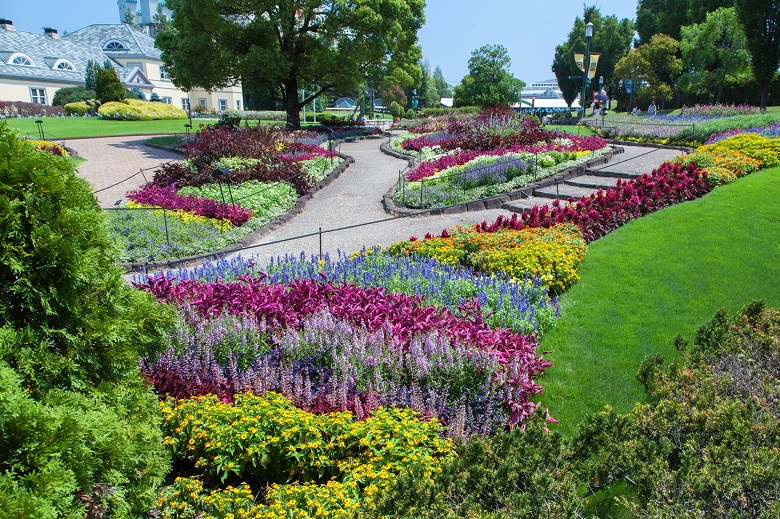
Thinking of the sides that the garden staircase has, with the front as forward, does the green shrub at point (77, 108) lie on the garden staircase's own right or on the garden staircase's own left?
on the garden staircase's own right

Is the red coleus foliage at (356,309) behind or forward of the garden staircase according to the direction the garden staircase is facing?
forward

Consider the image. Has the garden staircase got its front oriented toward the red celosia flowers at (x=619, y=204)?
no

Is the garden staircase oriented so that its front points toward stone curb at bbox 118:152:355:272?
yes

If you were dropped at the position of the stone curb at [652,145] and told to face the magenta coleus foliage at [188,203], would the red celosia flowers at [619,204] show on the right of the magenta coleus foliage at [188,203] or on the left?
left

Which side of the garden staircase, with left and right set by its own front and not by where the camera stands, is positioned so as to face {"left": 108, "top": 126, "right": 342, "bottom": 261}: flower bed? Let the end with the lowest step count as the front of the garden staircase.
front

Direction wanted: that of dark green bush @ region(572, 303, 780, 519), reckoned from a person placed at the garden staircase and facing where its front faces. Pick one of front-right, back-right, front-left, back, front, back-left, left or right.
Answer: front-left

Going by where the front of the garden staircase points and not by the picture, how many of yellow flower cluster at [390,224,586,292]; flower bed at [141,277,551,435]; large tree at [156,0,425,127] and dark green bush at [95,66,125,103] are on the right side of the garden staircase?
2

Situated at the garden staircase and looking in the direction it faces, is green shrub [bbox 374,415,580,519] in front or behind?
in front

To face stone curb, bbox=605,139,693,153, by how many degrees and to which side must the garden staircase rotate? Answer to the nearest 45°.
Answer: approximately 135° to its right

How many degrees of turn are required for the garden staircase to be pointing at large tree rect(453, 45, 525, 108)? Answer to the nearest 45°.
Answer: approximately 135° to its right

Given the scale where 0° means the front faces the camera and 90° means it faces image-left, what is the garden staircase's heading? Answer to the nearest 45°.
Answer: approximately 45°

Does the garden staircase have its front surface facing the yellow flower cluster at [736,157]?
no

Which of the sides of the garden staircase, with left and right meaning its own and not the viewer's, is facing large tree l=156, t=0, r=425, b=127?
right

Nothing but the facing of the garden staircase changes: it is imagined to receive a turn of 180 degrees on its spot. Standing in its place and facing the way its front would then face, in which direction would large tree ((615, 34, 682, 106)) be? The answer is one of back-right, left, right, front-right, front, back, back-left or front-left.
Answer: front-left

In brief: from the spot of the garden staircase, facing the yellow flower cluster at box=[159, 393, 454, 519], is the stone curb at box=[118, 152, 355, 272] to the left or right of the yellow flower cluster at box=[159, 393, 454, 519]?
right

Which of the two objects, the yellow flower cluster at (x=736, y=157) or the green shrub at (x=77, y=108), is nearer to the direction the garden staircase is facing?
the green shrub
